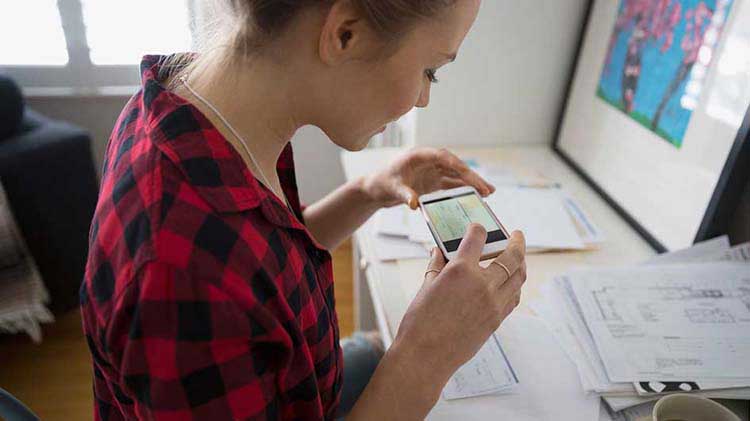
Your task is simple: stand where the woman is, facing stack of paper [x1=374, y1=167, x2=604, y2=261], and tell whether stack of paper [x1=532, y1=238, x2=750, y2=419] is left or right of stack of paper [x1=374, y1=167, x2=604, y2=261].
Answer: right

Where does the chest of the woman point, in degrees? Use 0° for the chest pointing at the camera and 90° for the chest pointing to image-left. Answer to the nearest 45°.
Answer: approximately 270°

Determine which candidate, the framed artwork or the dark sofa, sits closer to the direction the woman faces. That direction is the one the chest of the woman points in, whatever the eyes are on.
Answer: the framed artwork

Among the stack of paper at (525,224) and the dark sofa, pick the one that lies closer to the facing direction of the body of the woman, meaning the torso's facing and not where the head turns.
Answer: the stack of paper

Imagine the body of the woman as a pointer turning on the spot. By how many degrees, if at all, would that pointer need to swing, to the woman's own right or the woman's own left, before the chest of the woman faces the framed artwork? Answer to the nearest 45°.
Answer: approximately 45° to the woman's own left

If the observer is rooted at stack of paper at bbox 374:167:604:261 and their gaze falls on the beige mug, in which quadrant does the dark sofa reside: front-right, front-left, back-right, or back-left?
back-right

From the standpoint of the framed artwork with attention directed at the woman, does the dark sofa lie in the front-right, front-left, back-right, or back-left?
front-right

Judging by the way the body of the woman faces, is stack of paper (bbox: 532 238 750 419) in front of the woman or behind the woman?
in front

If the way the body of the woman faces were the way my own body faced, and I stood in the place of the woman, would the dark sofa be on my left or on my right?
on my left
